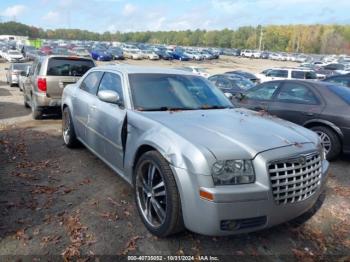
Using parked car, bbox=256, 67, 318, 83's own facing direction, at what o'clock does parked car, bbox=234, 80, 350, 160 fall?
parked car, bbox=234, 80, 350, 160 is roughly at 9 o'clock from parked car, bbox=256, 67, 318, 83.

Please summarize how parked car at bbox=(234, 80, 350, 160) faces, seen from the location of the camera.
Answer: facing away from the viewer and to the left of the viewer

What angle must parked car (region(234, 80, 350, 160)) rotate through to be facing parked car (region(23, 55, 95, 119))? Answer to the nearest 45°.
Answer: approximately 45° to its left

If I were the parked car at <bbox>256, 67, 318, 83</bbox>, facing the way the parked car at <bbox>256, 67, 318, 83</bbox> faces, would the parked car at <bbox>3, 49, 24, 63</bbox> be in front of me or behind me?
in front

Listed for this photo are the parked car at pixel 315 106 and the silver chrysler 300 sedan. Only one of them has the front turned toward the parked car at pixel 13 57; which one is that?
the parked car at pixel 315 106

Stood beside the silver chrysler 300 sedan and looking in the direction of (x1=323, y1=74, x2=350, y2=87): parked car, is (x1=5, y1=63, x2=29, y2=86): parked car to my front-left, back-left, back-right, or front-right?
front-left

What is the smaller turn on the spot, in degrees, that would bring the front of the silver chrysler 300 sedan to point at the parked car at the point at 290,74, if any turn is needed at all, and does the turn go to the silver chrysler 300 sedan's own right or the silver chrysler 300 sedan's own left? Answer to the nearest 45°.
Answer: approximately 135° to the silver chrysler 300 sedan's own left

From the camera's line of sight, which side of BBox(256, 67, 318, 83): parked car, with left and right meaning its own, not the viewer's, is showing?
left

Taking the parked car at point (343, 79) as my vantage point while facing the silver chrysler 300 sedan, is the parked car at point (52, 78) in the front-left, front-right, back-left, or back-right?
front-right

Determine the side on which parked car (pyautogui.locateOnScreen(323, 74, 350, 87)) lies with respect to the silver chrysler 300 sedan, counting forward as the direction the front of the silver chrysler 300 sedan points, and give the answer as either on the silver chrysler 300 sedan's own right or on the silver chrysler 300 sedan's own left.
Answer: on the silver chrysler 300 sedan's own left

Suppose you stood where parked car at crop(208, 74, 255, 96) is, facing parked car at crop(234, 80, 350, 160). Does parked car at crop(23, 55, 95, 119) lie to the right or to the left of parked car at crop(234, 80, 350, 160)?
right

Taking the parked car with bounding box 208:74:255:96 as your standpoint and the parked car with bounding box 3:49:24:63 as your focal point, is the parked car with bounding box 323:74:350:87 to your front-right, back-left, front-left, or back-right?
back-right
